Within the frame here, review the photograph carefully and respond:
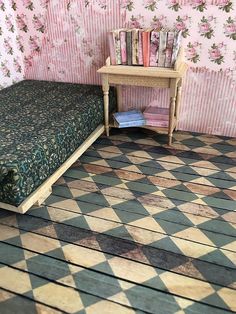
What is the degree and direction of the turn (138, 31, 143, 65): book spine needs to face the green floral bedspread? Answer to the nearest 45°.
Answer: approximately 45° to its right

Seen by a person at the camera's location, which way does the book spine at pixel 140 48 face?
facing the viewer
